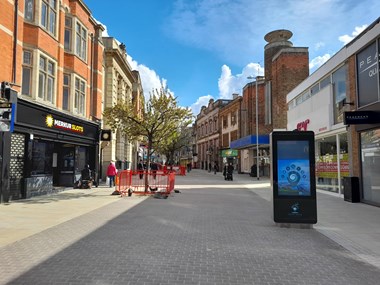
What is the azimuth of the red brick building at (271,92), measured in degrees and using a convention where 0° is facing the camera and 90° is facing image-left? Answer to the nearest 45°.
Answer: approximately 45°

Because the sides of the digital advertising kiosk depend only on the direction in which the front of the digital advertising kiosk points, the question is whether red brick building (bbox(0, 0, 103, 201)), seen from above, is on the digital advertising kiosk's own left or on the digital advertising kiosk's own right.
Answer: on the digital advertising kiosk's own right

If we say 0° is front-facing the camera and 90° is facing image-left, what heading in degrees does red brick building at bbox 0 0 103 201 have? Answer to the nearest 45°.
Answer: approximately 315°

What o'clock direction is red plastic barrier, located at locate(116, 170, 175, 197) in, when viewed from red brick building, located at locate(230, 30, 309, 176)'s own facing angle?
The red plastic barrier is roughly at 11 o'clock from the red brick building.

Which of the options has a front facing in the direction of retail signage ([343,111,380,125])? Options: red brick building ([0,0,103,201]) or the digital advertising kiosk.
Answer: the red brick building

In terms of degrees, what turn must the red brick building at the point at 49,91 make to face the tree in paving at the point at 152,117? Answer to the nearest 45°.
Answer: approximately 45° to its left

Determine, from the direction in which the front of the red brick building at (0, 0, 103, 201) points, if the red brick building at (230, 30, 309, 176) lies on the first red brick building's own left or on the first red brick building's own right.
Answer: on the first red brick building's own left

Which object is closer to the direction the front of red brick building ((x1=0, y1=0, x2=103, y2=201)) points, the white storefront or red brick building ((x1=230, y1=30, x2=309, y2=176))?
the white storefront
